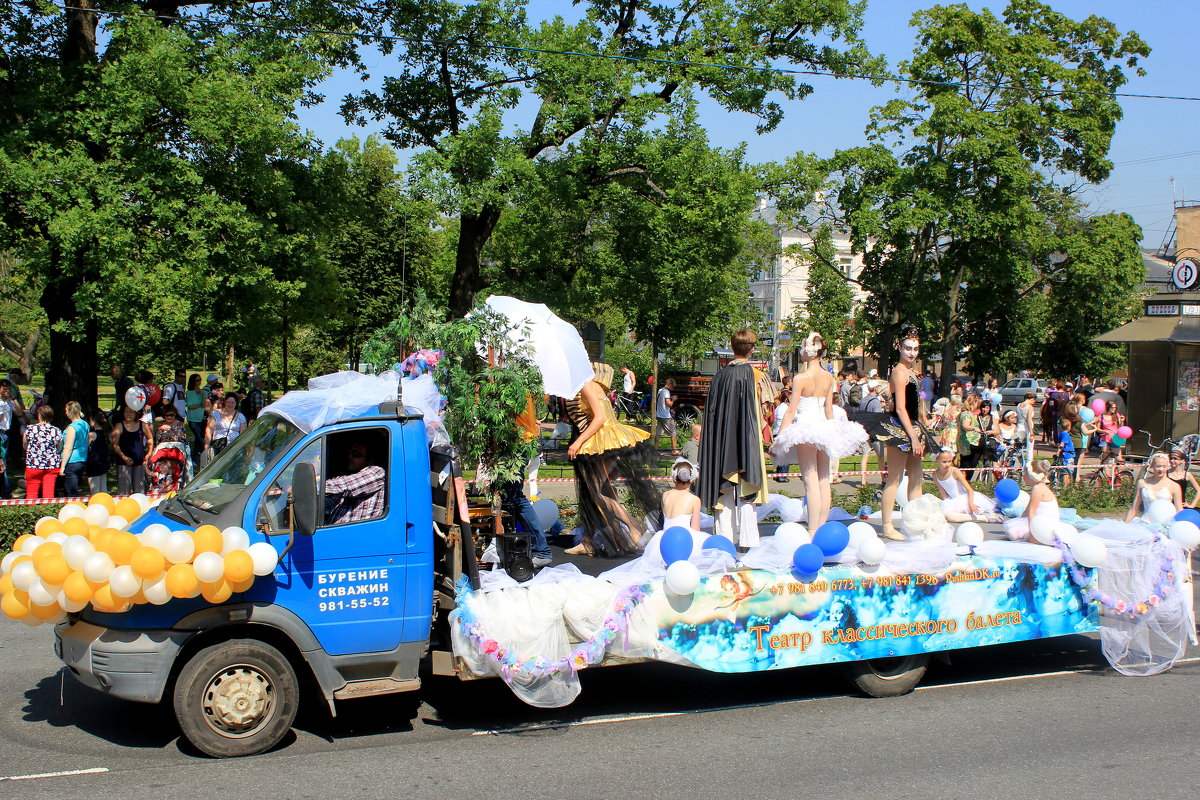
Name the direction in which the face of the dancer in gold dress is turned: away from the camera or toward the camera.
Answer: away from the camera

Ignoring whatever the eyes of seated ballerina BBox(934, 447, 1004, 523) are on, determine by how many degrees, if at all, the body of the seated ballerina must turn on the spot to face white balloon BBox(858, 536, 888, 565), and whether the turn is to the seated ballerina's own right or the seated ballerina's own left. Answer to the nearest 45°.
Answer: approximately 45° to the seated ballerina's own right

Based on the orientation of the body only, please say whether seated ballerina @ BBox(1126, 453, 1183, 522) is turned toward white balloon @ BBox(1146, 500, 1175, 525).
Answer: yes

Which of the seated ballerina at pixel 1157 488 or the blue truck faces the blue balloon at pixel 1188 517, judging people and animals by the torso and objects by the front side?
the seated ballerina

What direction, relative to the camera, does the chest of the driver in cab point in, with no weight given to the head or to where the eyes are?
to the viewer's left

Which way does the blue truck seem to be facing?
to the viewer's left

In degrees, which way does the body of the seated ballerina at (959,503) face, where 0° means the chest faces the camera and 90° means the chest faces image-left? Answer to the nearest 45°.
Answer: approximately 45°

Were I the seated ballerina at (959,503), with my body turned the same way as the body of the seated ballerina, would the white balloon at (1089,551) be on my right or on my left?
on my left
